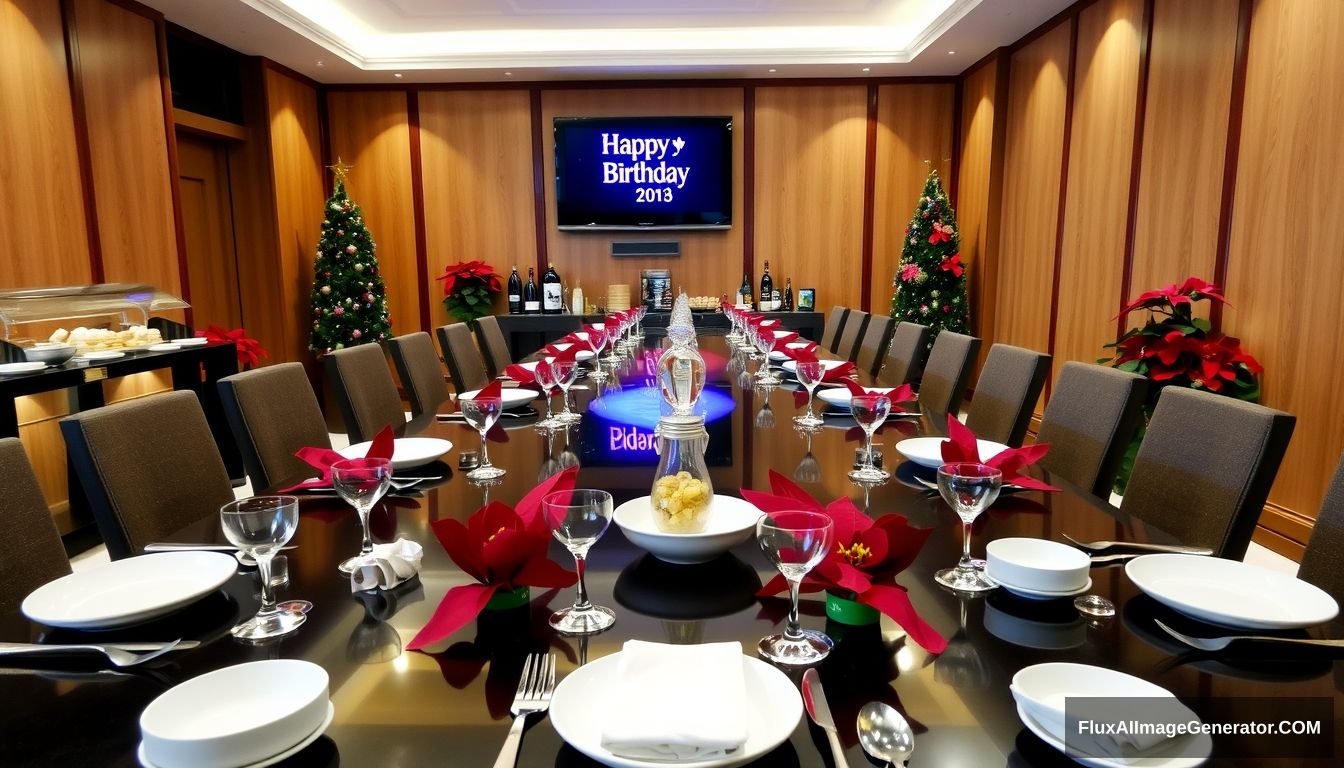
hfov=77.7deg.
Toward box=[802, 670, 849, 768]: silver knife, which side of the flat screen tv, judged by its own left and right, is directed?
front

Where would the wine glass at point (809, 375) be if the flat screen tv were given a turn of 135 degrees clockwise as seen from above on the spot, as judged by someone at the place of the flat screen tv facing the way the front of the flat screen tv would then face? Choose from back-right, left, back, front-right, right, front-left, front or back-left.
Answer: back-left

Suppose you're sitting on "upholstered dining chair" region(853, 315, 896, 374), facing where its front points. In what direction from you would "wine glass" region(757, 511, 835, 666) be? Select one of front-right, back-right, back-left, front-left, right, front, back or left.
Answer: front-left

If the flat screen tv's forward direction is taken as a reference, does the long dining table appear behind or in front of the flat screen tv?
in front

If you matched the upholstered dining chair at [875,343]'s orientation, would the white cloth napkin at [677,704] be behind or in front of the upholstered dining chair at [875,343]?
in front

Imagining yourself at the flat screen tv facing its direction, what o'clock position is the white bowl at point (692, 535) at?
The white bowl is roughly at 12 o'clock from the flat screen tv.

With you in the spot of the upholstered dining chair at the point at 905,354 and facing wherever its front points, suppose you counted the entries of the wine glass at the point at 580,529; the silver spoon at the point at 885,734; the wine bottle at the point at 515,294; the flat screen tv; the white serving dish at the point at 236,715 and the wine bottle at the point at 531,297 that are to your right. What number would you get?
3

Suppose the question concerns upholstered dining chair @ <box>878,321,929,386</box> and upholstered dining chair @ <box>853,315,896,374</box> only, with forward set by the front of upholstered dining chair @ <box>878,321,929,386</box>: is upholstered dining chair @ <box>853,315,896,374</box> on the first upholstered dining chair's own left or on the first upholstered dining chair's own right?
on the first upholstered dining chair's own right

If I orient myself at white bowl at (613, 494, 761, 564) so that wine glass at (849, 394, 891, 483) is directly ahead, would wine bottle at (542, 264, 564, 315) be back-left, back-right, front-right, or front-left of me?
front-left

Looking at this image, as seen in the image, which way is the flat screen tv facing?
toward the camera

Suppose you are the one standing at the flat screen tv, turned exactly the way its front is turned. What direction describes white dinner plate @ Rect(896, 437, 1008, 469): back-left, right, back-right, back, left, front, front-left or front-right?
front

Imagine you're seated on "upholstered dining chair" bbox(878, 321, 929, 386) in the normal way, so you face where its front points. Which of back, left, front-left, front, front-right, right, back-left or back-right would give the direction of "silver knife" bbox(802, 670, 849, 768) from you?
front-left

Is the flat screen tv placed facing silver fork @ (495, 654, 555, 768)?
yes

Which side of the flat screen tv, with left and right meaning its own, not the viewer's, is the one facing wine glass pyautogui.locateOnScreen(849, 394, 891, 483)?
front

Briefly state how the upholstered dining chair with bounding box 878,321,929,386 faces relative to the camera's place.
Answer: facing the viewer and to the left of the viewer

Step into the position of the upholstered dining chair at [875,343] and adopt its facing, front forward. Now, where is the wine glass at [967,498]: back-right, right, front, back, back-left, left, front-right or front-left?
front-left

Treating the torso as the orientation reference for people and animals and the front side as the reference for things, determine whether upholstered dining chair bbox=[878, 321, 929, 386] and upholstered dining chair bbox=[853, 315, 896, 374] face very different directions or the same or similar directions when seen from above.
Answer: same or similar directions

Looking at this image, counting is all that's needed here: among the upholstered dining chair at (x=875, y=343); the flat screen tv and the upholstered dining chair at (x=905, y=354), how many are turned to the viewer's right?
0
